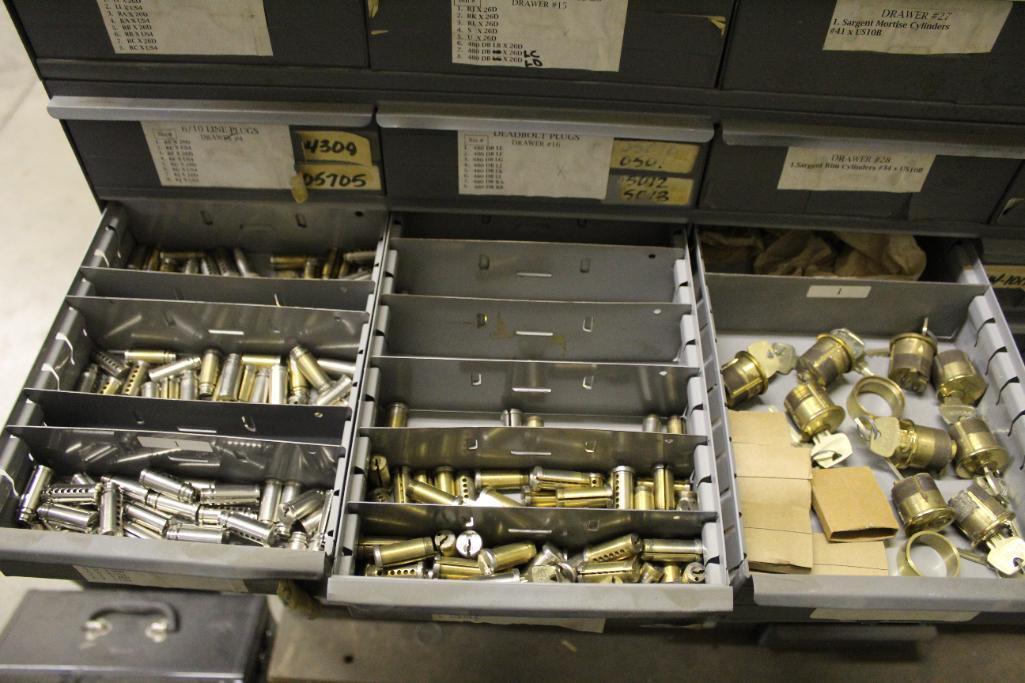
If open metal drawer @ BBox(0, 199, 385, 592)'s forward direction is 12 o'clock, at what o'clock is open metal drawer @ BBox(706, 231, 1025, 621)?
open metal drawer @ BBox(706, 231, 1025, 621) is roughly at 10 o'clock from open metal drawer @ BBox(0, 199, 385, 592).

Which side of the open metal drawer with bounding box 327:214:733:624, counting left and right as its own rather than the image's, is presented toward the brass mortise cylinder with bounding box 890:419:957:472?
left

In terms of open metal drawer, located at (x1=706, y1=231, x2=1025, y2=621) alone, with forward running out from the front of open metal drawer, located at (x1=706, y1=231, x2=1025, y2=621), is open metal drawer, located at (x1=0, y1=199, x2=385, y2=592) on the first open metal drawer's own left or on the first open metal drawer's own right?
on the first open metal drawer's own right

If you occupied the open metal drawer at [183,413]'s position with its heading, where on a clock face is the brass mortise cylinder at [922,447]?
The brass mortise cylinder is roughly at 10 o'clock from the open metal drawer.

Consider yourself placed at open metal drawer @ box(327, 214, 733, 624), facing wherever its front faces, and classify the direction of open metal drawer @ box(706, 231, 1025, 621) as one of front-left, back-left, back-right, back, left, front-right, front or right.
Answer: left

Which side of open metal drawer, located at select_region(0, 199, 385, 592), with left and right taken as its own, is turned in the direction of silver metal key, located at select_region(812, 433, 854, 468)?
left

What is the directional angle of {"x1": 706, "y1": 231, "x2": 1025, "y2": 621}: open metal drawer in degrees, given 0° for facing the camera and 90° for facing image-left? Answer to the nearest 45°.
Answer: approximately 0°

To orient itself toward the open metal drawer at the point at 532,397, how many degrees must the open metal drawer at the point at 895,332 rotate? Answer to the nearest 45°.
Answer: approximately 45° to its right

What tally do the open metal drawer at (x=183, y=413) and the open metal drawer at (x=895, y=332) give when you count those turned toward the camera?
2
